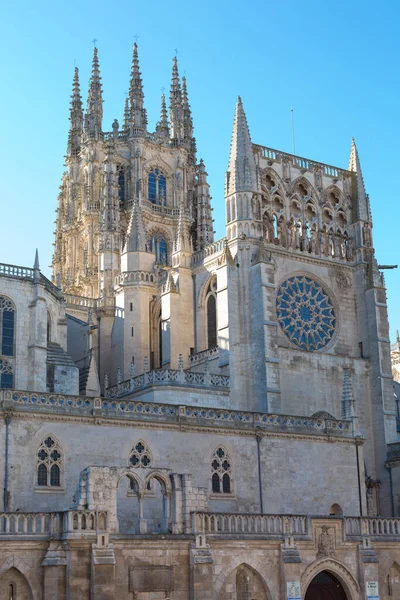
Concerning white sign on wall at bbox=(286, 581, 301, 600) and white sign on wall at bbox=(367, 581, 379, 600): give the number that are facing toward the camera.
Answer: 2

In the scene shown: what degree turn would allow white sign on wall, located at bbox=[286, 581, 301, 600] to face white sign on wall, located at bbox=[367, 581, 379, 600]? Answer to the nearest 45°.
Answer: approximately 135° to its left

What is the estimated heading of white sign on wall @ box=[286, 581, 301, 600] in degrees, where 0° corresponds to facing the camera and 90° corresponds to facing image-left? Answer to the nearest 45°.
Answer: approximately 0°
